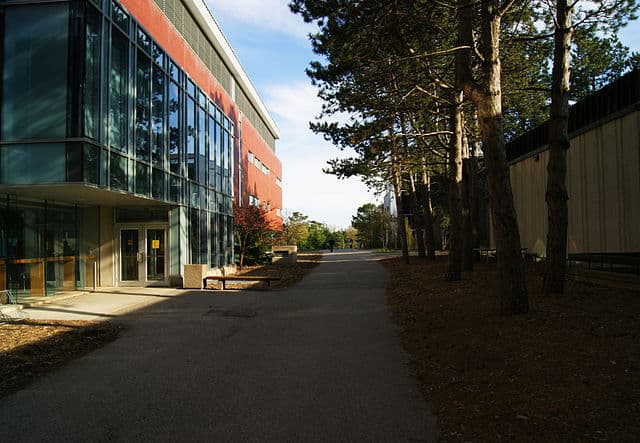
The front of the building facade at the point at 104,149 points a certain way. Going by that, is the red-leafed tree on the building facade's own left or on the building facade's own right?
on the building facade's own left
